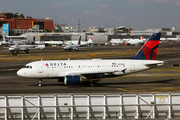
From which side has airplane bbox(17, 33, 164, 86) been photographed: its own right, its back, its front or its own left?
left
